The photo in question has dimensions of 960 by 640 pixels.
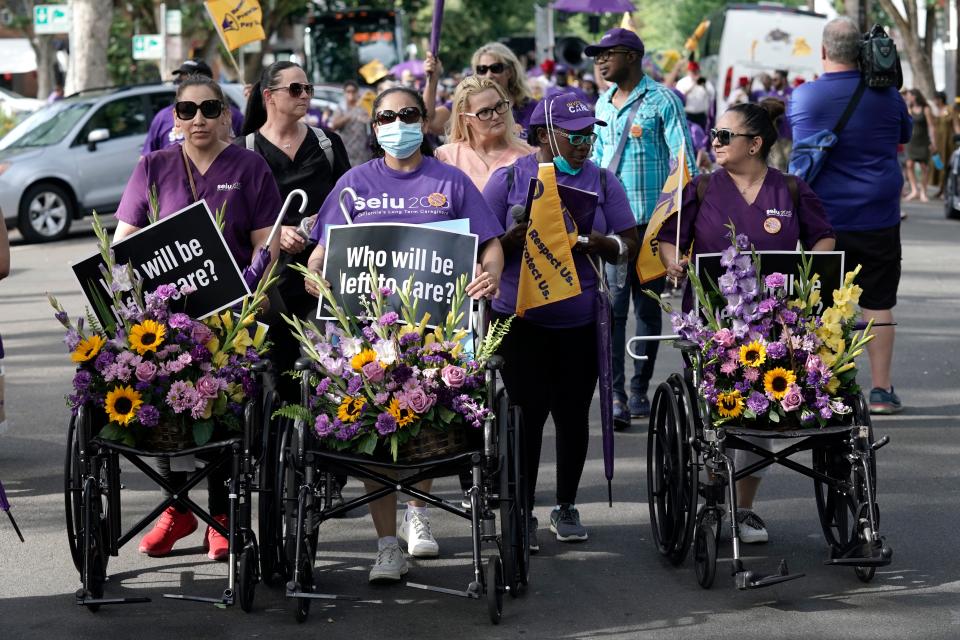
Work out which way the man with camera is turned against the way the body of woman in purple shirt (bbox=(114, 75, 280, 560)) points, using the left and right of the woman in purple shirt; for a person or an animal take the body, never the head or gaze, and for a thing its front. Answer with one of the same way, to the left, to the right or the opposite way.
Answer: the opposite way

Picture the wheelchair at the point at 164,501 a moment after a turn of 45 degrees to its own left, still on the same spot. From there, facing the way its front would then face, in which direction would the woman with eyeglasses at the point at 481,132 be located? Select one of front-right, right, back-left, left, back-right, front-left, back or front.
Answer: left

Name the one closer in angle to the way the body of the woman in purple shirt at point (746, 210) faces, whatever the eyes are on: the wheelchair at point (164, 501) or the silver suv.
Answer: the wheelchair

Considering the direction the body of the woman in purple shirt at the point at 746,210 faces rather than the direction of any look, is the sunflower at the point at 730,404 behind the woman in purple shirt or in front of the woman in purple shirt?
in front

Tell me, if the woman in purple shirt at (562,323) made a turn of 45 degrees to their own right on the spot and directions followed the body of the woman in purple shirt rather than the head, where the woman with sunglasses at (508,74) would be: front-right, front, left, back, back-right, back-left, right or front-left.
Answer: back-right

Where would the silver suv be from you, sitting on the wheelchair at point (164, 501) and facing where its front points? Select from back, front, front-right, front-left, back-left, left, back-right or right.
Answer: back

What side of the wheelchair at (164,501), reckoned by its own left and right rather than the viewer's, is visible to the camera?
front

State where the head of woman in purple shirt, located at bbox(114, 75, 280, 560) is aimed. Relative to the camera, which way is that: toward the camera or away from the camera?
toward the camera

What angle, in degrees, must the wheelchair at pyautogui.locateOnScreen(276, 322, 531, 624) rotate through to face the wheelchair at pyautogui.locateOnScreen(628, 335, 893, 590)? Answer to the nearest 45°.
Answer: approximately 90° to its left

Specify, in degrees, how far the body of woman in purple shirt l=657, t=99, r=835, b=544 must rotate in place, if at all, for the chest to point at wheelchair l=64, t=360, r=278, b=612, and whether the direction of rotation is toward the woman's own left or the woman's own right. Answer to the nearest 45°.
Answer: approximately 45° to the woman's own right

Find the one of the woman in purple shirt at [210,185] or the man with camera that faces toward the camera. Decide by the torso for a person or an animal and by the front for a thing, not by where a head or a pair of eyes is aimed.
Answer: the woman in purple shirt

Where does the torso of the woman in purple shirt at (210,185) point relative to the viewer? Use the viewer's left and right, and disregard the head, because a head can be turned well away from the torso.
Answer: facing the viewer

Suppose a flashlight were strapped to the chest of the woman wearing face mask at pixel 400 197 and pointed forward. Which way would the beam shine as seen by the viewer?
toward the camera

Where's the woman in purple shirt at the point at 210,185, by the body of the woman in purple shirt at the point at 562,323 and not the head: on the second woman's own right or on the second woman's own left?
on the second woman's own right

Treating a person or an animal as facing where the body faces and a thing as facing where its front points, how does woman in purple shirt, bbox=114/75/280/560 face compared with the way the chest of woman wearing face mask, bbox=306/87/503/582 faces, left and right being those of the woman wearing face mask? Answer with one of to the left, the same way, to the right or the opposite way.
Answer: the same way

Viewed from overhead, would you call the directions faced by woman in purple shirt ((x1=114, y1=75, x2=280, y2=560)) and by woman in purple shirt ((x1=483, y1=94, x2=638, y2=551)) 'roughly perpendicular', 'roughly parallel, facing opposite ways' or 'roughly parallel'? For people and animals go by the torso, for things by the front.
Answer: roughly parallel

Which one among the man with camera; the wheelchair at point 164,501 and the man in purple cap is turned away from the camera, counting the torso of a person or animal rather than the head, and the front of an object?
the man with camera

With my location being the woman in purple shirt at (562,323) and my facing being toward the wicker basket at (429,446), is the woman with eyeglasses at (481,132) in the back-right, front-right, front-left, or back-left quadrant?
back-right

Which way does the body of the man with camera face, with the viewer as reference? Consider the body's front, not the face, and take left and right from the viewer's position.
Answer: facing away from the viewer
